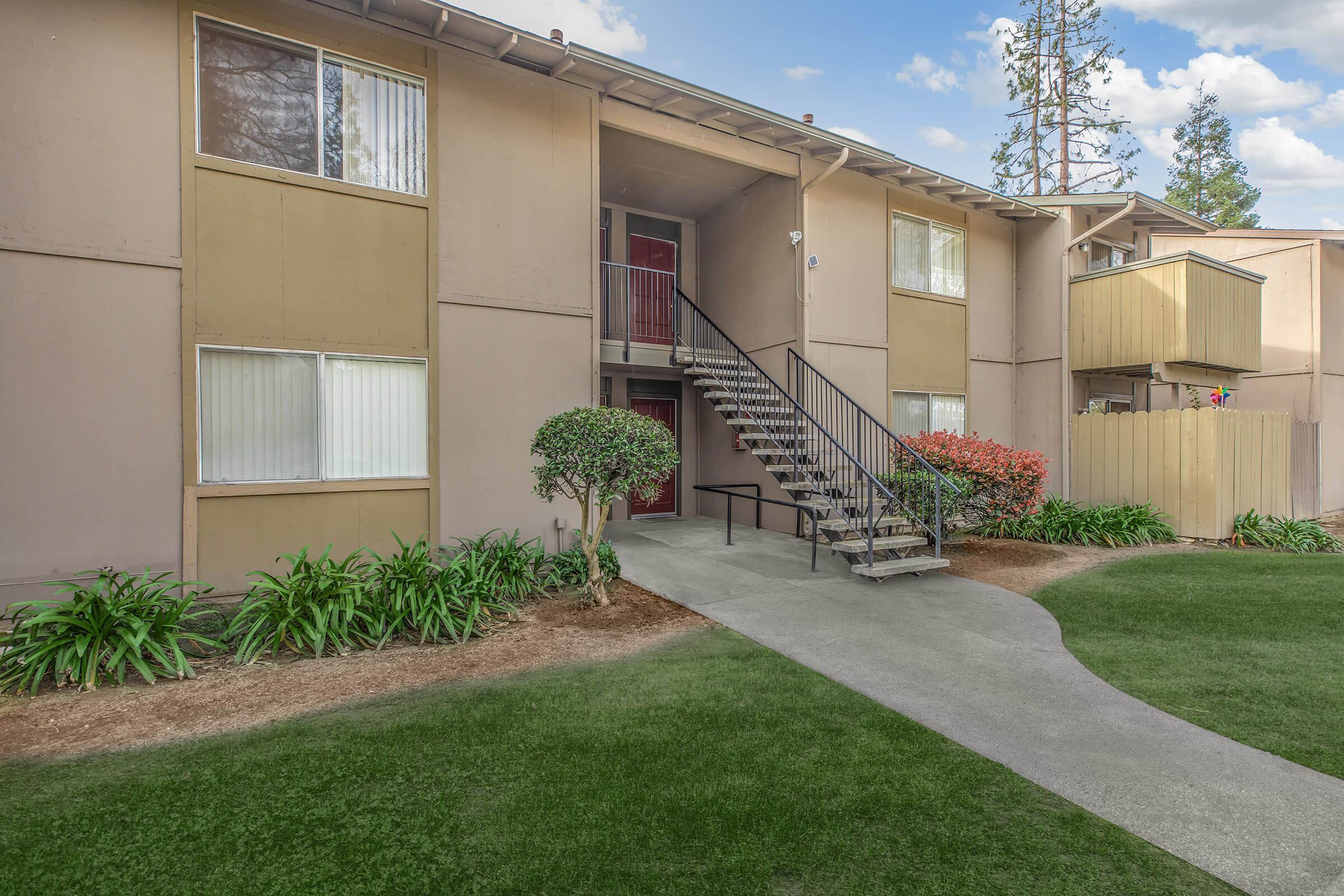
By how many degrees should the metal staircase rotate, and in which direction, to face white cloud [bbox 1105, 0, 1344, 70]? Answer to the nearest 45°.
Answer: approximately 90° to its left

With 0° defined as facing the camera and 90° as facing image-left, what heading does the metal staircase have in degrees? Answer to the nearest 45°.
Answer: approximately 315°

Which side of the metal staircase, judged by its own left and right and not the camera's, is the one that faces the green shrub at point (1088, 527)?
left

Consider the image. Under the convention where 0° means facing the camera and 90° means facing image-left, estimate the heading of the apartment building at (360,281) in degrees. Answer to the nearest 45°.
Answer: approximately 315°

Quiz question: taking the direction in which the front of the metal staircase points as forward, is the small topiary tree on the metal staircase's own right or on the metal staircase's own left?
on the metal staircase's own right

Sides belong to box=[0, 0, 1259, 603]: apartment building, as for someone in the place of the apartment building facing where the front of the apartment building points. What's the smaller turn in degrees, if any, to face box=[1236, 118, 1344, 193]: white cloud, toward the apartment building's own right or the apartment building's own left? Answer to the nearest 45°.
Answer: approximately 90° to the apartment building's own left

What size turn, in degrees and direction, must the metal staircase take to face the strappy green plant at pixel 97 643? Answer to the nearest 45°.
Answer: approximately 90° to its right

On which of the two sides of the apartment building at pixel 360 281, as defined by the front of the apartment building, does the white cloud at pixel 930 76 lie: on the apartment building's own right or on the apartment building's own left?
on the apartment building's own left

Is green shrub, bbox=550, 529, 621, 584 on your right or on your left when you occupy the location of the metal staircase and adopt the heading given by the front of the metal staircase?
on your right

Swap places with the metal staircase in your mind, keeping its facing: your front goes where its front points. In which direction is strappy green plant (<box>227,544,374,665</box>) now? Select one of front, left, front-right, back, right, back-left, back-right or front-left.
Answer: right

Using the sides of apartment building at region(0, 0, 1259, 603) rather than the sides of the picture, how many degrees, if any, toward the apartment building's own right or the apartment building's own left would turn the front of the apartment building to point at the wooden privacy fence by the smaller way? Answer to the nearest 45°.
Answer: approximately 45° to the apartment building's own left
